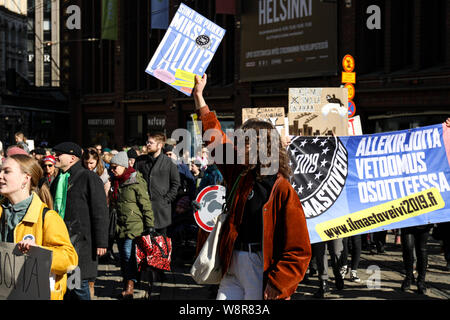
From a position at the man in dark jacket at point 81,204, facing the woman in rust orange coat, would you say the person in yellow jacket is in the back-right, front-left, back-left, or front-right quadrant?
front-right

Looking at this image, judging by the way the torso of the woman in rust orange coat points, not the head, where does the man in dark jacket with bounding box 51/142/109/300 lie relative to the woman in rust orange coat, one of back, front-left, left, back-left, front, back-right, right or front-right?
right

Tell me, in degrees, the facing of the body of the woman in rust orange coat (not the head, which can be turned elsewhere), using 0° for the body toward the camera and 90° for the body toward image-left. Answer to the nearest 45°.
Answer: approximately 45°

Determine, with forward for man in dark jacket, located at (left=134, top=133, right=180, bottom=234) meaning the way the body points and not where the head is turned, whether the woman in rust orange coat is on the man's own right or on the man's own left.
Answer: on the man's own left

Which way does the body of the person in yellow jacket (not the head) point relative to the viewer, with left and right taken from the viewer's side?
facing the viewer and to the left of the viewer

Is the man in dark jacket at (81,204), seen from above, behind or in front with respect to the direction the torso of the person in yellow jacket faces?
behind

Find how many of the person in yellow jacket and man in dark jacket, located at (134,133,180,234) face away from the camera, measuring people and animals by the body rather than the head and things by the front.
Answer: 0

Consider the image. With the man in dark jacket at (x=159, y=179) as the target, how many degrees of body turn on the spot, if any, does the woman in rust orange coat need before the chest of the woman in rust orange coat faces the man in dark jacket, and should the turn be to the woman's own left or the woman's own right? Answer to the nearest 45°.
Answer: approximately 135° to the woman's own right

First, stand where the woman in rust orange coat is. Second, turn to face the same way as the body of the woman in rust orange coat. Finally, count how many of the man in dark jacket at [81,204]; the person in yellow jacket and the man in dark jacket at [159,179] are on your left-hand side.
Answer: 0

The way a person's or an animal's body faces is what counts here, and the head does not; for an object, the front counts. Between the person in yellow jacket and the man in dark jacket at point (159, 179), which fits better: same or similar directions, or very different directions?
same or similar directions

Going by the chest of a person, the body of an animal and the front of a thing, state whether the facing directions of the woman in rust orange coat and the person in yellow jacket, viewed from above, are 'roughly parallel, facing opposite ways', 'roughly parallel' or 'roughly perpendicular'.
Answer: roughly parallel

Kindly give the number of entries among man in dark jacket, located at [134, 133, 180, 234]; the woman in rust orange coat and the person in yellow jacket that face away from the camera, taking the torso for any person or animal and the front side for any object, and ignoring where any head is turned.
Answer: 0

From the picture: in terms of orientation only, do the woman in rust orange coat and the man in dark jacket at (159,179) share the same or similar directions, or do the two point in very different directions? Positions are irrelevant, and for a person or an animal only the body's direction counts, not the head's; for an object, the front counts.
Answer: same or similar directions
